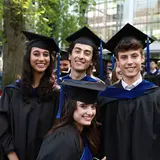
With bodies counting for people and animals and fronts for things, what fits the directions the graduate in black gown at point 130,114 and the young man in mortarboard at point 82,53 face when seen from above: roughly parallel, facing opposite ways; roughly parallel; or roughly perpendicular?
roughly parallel

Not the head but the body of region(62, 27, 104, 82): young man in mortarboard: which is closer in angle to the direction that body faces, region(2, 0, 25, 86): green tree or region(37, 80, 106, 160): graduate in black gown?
the graduate in black gown

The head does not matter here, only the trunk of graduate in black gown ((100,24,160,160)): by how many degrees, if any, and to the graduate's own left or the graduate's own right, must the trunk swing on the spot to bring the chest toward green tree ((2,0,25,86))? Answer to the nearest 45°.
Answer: approximately 135° to the graduate's own right

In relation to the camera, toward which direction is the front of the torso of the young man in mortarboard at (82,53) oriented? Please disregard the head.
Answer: toward the camera

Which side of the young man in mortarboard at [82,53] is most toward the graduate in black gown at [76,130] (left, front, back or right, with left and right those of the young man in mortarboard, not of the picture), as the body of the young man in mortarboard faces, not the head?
front

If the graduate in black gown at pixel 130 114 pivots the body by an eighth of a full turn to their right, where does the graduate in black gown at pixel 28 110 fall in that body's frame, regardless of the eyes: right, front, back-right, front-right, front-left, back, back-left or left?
front-right

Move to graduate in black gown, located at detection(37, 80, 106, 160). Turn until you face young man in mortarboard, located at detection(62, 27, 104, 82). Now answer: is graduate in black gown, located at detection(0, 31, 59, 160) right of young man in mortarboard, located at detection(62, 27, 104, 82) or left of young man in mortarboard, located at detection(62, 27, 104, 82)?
left

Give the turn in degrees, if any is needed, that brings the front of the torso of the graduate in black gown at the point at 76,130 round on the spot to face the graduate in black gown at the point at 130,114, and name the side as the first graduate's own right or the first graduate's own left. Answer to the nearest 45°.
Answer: approximately 90° to the first graduate's own left

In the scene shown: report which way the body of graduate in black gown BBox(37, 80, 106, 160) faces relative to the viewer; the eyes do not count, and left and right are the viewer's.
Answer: facing the viewer and to the right of the viewer

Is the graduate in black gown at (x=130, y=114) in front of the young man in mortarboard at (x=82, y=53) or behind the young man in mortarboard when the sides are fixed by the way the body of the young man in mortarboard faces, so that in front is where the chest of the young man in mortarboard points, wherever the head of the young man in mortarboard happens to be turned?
in front

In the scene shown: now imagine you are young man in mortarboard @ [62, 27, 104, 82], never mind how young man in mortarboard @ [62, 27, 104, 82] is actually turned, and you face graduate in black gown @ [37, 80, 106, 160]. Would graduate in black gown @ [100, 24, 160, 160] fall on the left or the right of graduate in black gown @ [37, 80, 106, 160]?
left

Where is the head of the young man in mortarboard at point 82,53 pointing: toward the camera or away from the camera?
toward the camera

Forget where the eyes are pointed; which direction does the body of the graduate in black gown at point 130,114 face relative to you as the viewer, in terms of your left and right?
facing the viewer

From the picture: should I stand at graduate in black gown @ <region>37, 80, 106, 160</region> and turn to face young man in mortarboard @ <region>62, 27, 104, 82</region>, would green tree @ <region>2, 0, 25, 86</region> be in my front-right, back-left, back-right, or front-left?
front-left

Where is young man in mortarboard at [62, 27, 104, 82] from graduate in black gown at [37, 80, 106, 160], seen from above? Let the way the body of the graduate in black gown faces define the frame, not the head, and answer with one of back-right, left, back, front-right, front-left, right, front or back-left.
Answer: back-left

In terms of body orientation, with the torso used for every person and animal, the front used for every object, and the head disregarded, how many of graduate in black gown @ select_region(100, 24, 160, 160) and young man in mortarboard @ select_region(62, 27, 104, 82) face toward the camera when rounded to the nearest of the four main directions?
2

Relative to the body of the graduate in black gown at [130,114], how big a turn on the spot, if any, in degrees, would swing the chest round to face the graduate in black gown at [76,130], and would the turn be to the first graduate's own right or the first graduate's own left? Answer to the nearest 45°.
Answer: approximately 45° to the first graduate's own right

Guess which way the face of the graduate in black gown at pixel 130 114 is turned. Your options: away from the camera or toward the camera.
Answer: toward the camera
